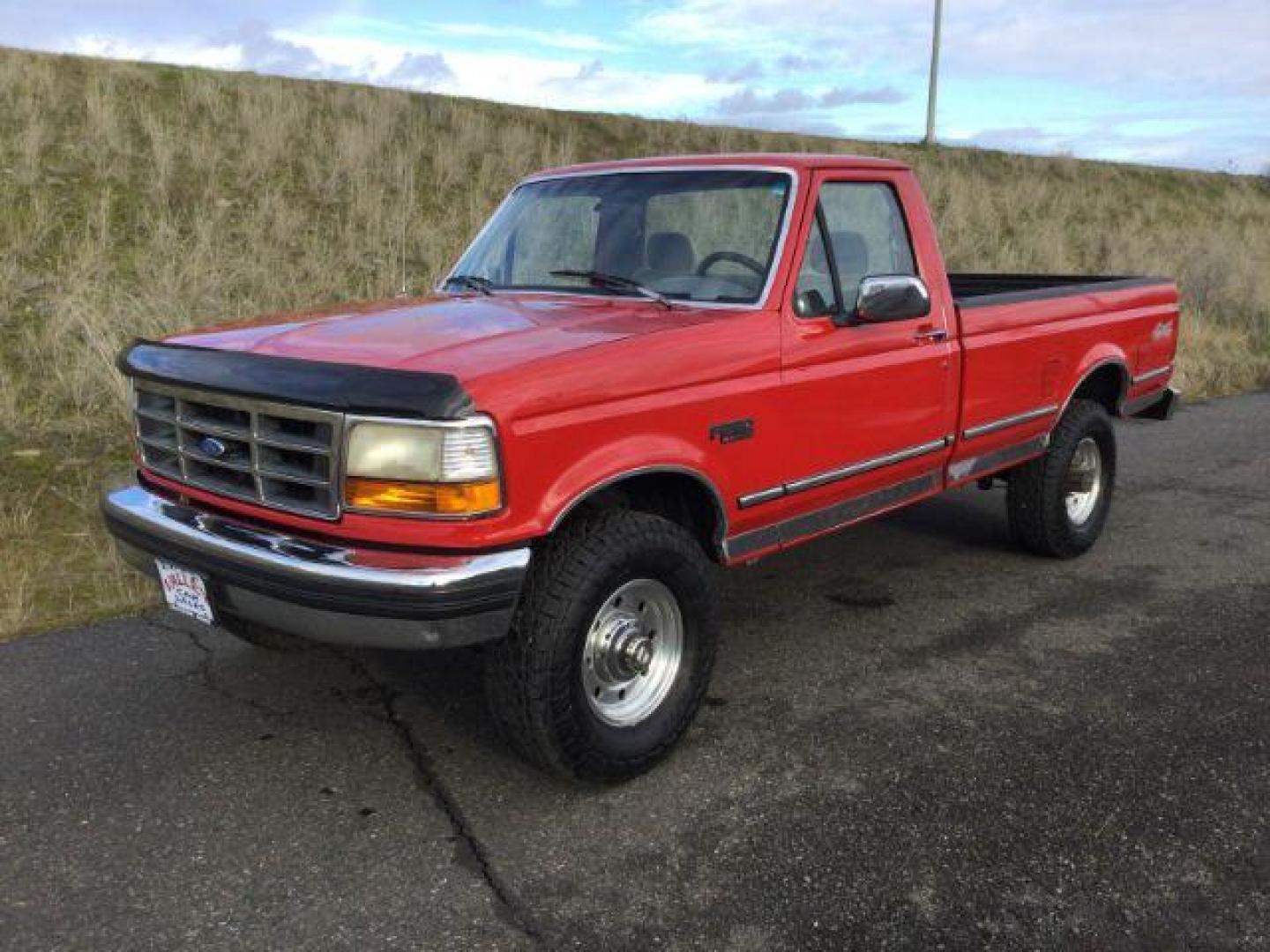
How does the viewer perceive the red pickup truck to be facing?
facing the viewer and to the left of the viewer
